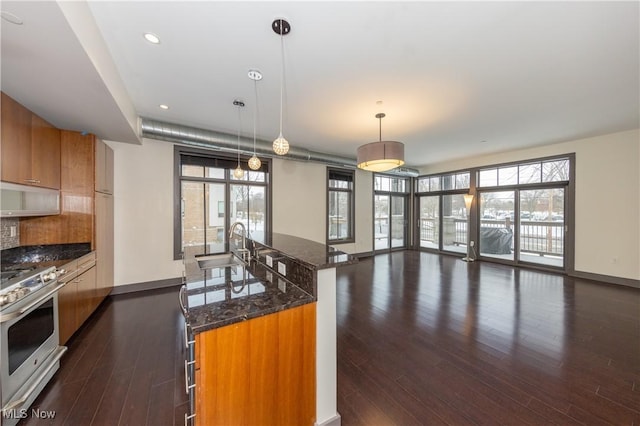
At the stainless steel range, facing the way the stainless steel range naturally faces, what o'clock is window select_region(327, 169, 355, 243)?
The window is roughly at 10 o'clock from the stainless steel range.

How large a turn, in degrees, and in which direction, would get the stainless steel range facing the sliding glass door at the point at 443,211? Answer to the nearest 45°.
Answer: approximately 45° to its left

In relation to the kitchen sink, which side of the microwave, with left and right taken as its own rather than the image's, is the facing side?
front

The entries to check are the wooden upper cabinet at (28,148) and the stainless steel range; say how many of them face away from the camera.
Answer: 0

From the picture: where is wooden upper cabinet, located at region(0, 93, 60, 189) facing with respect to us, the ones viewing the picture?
facing the viewer and to the right of the viewer

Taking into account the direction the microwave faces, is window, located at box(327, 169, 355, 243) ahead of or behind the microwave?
ahead

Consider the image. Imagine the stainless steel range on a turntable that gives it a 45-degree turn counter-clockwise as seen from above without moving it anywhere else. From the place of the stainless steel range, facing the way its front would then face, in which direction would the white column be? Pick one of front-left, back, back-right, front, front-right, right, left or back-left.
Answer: front-right

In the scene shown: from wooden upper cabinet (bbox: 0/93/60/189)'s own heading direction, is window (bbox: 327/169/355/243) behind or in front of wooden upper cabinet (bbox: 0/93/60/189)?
in front

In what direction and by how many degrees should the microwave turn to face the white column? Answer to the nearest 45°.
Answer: approximately 45° to its right

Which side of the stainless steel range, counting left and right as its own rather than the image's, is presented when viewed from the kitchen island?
front

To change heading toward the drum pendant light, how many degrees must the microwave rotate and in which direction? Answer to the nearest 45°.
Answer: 0° — it already faces it
